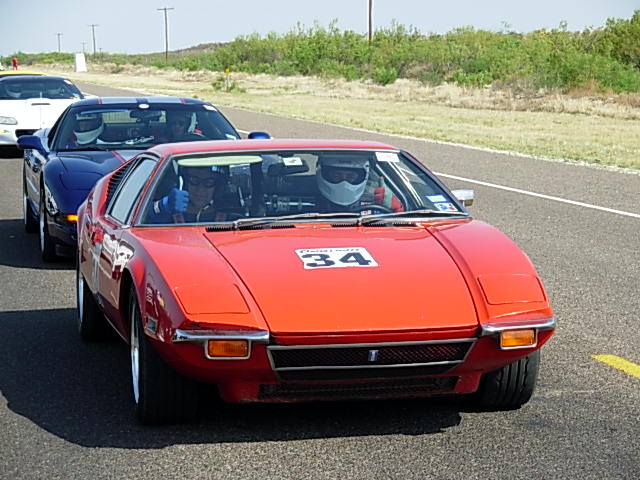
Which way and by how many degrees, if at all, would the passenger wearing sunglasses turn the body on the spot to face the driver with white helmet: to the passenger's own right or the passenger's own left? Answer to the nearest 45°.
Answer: approximately 90° to the passenger's own left

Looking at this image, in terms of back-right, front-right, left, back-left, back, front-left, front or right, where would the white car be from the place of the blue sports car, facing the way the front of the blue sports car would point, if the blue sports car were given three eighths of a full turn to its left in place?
front

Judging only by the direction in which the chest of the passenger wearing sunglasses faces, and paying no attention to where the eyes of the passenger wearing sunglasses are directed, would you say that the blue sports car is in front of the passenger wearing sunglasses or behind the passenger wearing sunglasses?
behind

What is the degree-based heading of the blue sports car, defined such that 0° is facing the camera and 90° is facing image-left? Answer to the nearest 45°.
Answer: approximately 315°

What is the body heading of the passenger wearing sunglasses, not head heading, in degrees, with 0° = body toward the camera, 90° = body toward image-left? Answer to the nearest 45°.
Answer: approximately 0°

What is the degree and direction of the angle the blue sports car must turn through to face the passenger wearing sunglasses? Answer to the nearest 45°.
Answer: approximately 45° to its right

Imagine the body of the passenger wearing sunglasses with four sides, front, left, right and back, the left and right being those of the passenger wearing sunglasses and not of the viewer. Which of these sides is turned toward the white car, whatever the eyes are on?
back

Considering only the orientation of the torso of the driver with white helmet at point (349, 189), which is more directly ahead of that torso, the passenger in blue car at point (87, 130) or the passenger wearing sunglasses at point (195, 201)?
the passenger wearing sunglasses

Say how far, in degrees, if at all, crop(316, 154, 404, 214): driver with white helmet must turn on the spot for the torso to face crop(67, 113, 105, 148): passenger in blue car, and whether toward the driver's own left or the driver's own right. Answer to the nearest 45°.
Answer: approximately 135° to the driver's own right

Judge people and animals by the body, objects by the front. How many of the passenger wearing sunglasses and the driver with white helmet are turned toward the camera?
2

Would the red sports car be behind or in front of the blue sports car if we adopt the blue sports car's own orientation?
in front
